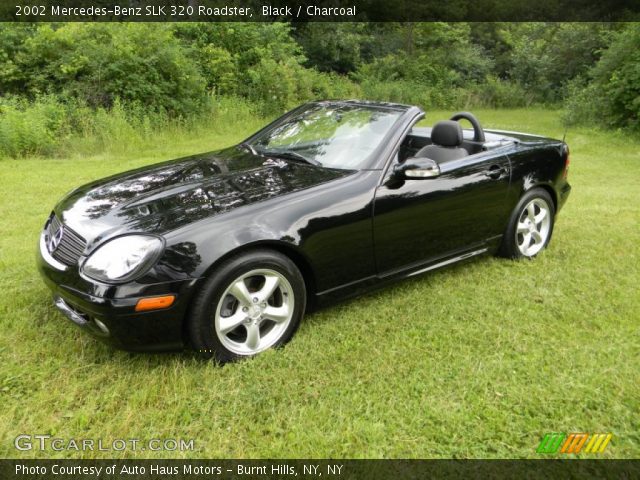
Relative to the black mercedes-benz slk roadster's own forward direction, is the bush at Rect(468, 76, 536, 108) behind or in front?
behind
